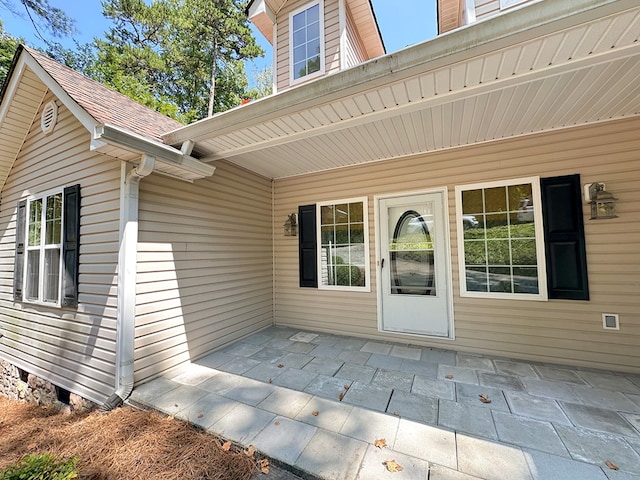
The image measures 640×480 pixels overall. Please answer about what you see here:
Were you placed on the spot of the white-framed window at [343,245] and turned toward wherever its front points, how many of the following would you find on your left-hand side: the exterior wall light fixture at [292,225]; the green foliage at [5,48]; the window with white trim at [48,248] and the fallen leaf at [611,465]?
1

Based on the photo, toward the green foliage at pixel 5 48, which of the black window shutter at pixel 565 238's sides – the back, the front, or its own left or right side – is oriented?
right

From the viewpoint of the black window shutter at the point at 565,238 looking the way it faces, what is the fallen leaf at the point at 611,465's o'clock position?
The fallen leaf is roughly at 12 o'clock from the black window shutter.

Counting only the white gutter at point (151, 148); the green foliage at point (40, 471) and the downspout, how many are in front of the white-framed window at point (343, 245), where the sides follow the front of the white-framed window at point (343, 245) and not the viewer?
3

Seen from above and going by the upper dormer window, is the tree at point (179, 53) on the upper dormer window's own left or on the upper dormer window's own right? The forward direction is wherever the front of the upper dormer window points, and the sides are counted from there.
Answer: on the upper dormer window's own right

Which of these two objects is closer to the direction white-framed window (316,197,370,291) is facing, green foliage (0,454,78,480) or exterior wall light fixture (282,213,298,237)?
the green foliage

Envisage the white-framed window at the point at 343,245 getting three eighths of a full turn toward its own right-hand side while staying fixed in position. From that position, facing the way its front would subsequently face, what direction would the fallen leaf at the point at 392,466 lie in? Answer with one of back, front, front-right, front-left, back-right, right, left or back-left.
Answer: back

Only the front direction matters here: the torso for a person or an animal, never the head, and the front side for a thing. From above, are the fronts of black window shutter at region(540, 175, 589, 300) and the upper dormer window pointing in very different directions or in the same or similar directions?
same or similar directions

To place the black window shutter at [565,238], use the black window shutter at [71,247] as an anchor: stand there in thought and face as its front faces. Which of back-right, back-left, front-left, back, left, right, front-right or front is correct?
left

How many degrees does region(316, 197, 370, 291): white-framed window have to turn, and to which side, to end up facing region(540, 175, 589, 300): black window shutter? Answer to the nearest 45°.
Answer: approximately 90° to its left

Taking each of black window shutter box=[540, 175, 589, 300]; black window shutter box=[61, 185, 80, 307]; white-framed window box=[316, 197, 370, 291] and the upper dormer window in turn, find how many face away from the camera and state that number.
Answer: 0

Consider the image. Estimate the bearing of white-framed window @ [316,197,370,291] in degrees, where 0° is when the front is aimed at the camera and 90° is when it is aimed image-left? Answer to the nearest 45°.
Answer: approximately 45°

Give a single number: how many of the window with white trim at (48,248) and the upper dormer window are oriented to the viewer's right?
0

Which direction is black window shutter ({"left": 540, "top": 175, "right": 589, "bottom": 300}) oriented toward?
toward the camera

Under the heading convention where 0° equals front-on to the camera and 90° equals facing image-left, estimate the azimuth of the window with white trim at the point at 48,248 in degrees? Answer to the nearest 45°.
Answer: approximately 45°

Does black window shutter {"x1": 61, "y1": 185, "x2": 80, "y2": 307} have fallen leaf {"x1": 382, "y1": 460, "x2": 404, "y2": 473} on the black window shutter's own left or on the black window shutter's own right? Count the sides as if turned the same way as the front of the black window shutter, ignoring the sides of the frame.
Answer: on the black window shutter's own left

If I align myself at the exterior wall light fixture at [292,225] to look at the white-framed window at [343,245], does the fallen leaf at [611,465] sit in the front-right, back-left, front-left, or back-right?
front-right
